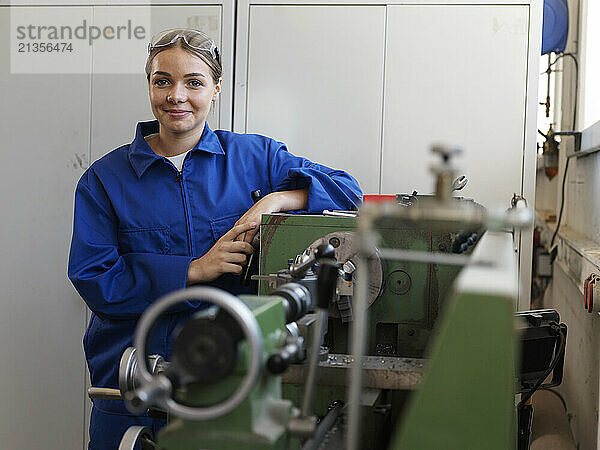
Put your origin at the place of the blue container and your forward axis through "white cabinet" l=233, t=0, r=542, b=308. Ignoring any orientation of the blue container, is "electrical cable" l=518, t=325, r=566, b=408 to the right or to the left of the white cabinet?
left

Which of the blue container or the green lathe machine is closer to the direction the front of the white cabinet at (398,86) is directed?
the green lathe machine

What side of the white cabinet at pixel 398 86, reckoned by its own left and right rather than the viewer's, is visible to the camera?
front

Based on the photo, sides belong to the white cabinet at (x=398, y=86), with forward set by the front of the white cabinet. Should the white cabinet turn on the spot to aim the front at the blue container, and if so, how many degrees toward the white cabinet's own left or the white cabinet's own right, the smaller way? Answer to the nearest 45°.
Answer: approximately 135° to the white cabinet's own left

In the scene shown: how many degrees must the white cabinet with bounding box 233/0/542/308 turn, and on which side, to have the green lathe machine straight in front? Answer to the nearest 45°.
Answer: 0° — it already faces it

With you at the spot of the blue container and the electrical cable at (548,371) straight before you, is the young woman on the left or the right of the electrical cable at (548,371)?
right
